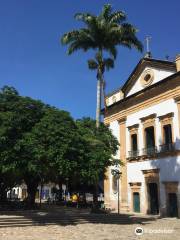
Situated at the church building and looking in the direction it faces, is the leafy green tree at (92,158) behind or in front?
in front

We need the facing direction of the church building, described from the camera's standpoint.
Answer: facing the viewer and to the left of the viewer

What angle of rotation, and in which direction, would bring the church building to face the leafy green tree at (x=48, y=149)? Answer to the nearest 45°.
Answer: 0° — it already faces it
